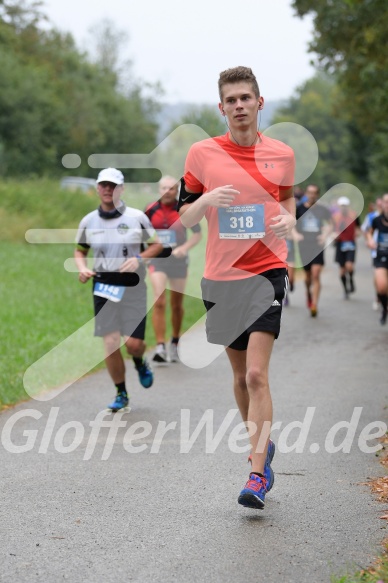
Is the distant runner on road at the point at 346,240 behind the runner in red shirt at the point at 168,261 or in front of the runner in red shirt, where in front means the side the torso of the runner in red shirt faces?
behind

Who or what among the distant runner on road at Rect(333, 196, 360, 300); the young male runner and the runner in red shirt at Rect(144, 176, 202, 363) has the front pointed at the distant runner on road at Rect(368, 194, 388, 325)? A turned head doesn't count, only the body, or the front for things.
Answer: the distant runner on road at Rect(333, 196, 360, 300)

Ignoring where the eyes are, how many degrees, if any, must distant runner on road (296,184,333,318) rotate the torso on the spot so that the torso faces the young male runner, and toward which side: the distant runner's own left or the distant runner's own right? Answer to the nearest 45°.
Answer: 0° — they already face them

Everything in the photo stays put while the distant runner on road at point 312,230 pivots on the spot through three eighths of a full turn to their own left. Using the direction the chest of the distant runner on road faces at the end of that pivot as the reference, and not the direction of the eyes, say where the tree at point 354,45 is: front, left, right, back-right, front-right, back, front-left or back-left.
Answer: front-left

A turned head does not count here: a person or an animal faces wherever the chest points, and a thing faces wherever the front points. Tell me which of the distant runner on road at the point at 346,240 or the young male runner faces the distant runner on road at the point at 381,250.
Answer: the distant runner on road at the point at 346,240

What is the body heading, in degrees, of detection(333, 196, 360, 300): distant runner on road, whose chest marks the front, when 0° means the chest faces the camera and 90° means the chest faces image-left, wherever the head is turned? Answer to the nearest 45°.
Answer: approximately 0°

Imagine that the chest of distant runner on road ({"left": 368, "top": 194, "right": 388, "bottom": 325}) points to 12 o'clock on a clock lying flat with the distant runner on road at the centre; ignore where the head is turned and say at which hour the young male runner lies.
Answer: The young male runner is roughly at 12 o'clock from the distant runner on road.

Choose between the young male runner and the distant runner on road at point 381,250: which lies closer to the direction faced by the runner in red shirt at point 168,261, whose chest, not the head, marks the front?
the young male runner

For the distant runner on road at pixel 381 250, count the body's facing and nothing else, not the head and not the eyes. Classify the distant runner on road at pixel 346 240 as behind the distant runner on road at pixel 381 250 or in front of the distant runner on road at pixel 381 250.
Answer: behind

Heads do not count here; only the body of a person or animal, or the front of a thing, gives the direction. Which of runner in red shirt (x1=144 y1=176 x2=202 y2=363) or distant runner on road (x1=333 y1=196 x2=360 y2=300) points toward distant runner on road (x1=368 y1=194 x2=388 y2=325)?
distant runner on road (x1=333 y1=196 x2=360 y2=300)
